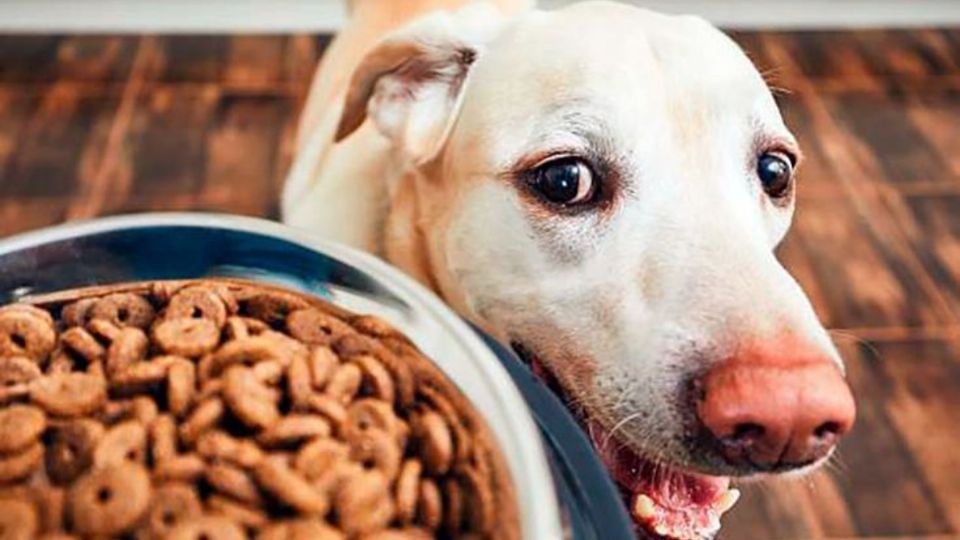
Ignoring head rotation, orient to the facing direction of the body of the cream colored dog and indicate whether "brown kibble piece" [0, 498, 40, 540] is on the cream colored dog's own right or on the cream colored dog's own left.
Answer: on the cream colored dog's own right

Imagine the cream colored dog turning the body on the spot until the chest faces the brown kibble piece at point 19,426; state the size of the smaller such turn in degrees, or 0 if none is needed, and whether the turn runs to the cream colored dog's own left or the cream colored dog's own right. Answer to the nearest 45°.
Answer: approximately 90° to the cream colored dog's own right

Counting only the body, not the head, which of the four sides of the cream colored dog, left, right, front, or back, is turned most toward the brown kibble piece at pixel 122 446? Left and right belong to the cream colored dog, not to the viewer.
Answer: right

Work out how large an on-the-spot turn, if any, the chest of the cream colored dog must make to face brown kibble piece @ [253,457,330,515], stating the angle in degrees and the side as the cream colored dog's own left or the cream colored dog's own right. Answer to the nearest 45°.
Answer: approximately 45° to the cream colored dog's own right

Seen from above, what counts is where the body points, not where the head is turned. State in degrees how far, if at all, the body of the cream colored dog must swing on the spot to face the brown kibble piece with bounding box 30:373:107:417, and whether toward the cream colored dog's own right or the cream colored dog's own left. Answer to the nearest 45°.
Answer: approximately 90° to the cream colored dog's own right

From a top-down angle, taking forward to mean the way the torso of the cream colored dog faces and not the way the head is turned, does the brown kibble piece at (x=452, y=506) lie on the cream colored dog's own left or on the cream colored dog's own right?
on the cream colored dog's own right

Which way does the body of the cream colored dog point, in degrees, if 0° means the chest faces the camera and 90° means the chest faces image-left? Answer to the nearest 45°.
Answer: approximately 315°

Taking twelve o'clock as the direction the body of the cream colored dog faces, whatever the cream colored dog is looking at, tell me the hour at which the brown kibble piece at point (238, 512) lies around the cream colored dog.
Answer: The brown kibble piece is roughly at 2 o'clock from the cream colored dog.

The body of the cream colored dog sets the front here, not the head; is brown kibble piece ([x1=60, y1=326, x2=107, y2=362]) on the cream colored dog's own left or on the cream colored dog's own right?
on the cream colored dog's own right

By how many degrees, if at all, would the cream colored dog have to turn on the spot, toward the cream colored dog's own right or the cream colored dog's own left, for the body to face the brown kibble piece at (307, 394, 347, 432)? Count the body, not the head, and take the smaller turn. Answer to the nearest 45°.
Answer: approximately 45° to the cream colored dog's own right

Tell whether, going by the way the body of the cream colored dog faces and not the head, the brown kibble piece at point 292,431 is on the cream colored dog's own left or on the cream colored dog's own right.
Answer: on the cream colored dog's own right

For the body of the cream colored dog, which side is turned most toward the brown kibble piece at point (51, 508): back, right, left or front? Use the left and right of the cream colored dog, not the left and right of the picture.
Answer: right
